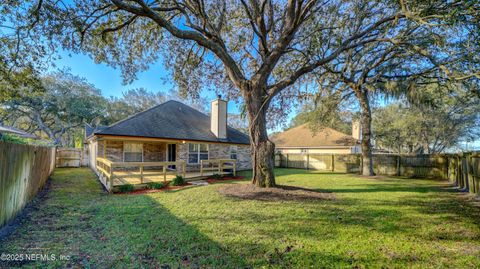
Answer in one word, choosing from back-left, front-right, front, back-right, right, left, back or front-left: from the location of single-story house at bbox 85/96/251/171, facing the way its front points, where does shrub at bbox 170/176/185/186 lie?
back

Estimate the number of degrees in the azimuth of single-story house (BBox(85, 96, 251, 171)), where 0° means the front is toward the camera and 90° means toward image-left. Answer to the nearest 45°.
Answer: approximately 180°

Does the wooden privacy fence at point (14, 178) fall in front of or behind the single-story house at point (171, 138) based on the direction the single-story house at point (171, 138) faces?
behind

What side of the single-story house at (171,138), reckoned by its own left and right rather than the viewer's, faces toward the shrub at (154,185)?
back

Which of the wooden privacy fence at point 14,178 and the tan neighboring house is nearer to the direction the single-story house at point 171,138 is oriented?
the tan neighboring house

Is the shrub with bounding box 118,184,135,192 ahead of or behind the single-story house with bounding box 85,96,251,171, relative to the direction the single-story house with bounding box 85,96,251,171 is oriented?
behind

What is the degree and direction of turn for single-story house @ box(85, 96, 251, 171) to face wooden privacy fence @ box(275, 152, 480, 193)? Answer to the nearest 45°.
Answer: approximately 90° to its right
